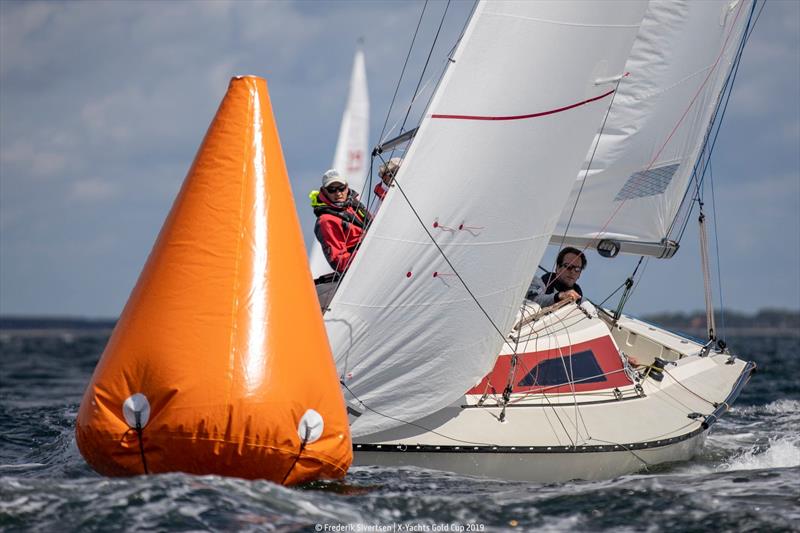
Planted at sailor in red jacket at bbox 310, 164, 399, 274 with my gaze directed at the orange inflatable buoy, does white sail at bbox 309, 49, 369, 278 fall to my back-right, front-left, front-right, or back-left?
back-right

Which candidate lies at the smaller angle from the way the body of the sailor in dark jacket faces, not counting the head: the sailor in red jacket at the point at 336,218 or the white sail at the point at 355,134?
the sailor in red jacket

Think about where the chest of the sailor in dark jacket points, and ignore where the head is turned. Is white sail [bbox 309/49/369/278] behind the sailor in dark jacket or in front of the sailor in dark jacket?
behind

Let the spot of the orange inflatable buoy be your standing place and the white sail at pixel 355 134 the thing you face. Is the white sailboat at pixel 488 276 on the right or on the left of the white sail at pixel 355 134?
right

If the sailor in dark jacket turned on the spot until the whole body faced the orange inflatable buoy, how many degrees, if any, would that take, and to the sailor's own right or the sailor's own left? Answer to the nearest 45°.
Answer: approximately 90° to the sailor's own right

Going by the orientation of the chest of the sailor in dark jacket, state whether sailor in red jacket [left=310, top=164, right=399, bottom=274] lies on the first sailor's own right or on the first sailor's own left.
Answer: on the first sailor's own right
